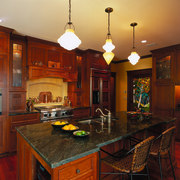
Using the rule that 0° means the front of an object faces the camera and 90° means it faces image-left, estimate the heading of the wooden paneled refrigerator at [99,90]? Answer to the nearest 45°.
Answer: approximately 315°

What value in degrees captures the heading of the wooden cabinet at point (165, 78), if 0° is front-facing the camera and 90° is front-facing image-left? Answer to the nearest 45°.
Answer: approximately 45°

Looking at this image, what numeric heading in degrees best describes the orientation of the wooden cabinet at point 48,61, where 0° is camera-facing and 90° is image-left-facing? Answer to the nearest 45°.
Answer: approximately 315°

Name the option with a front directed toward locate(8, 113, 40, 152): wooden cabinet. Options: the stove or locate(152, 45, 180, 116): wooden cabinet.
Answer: locate(152, 45, 180, 116): wooden cabinet

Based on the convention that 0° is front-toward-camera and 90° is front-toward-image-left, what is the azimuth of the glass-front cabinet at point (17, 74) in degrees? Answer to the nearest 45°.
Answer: approximately 315°

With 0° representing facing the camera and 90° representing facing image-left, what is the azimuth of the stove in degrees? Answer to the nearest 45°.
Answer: approximately 315°

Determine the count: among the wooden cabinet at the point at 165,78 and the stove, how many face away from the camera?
0

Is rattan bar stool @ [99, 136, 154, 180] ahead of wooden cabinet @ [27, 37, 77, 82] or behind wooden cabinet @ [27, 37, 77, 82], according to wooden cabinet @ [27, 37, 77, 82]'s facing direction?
ahead

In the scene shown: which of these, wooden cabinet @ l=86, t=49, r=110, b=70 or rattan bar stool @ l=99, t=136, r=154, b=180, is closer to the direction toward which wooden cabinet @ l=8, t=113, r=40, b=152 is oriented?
the rattan bar stool
